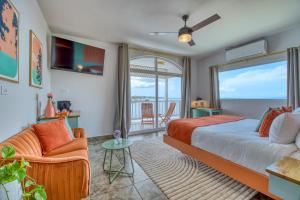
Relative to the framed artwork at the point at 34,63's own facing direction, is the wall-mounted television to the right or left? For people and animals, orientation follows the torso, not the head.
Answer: on its left

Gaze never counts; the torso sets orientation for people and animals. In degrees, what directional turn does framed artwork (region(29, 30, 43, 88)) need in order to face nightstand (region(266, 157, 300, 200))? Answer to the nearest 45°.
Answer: approximately 45° to its right

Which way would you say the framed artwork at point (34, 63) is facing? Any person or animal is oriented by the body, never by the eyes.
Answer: to the viewer's right

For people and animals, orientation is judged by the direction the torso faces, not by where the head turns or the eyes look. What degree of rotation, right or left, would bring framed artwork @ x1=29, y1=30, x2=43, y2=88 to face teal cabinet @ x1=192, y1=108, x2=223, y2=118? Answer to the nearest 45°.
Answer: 0° — it already faces it

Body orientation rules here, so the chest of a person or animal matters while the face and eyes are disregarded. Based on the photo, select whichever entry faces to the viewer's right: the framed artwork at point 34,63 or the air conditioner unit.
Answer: the framed artwork

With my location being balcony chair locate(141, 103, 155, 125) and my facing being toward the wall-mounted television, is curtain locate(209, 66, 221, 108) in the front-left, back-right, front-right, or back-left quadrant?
back-left

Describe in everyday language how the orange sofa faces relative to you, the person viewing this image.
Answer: facing to the right of the viewer

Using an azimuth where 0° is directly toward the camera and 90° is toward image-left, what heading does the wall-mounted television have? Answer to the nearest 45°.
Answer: approximately 315°

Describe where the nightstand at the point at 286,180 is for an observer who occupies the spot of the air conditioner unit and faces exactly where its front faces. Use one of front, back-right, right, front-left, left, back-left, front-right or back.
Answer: front-left

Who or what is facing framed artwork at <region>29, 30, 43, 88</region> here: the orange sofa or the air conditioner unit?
the air conditioner unit

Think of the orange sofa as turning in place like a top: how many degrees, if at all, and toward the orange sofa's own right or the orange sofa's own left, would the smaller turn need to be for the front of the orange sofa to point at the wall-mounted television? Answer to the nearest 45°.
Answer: approximately 90° to the orange sofa's own left
